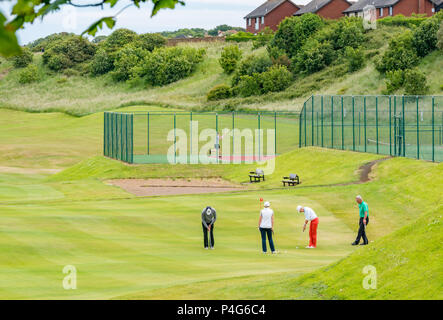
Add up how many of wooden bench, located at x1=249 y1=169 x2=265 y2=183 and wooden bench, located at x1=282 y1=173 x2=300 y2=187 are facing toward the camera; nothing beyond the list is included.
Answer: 2

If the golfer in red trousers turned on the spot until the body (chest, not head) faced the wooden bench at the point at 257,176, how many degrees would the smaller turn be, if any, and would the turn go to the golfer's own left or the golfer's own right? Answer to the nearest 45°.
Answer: approximately 90° to the golfer's own right

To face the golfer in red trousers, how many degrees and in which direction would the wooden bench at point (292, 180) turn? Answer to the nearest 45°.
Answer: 0° — it already faces them

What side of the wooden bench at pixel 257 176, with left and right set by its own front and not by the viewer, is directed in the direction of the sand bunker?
right

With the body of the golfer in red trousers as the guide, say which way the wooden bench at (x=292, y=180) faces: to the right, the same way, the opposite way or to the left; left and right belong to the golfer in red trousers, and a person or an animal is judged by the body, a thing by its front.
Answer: to the left

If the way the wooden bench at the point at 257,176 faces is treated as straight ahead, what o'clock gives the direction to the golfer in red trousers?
The golfer in red trousers is roughly at 12 o'clock from the wooden bench.

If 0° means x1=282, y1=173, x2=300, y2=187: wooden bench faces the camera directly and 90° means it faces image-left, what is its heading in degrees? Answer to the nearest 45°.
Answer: approximately 0°

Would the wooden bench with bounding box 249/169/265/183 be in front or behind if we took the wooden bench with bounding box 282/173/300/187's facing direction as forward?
behind

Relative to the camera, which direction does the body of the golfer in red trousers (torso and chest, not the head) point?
to the viewer's left

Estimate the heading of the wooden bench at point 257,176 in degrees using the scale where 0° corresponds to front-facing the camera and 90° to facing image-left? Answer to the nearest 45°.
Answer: approximately 0°
